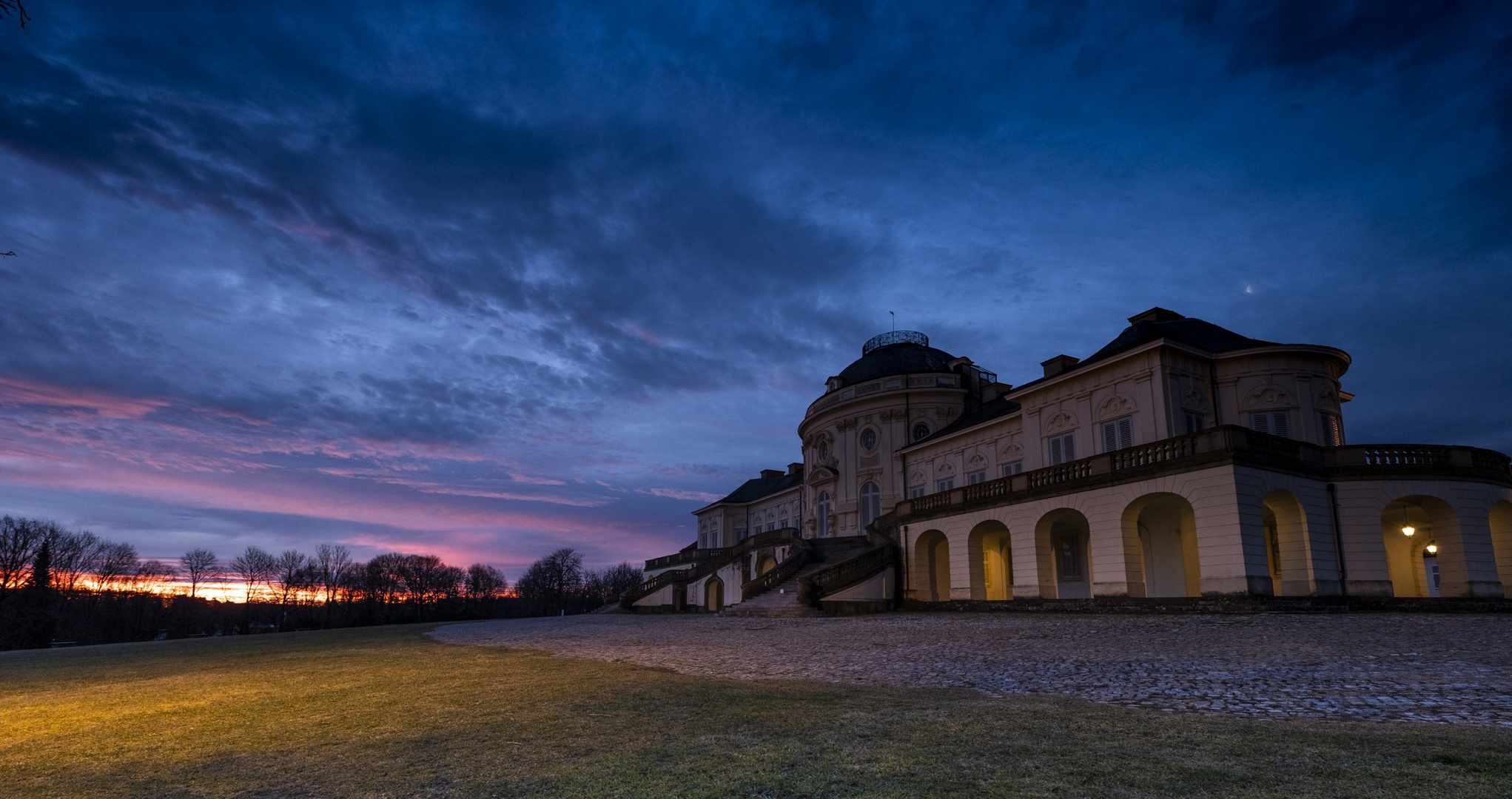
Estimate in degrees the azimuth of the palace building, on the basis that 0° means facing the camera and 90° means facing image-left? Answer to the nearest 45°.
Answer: approximately 45°
